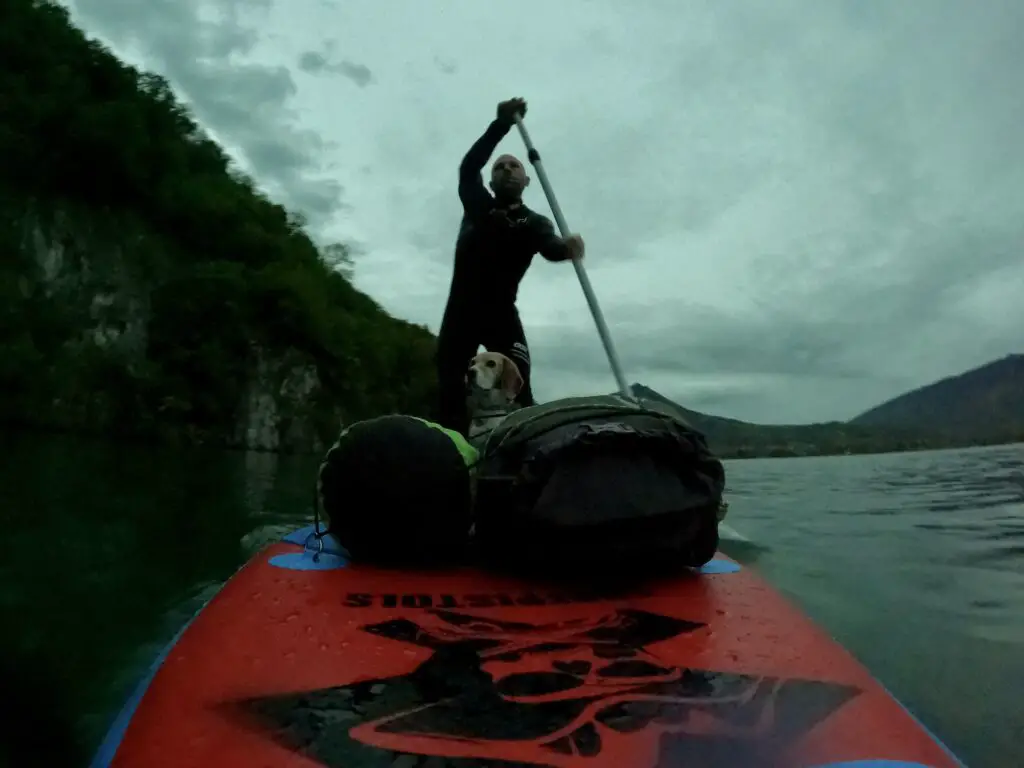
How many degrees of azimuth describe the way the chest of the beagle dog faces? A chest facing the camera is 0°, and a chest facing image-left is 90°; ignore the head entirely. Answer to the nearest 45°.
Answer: approximately 45°

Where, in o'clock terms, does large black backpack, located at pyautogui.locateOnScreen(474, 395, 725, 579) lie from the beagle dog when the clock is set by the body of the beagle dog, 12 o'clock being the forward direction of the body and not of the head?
The large black backpack is roughly at 10 o'clock from the beagle dog.

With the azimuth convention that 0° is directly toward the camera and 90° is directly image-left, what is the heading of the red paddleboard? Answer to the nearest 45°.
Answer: approximately 0°
